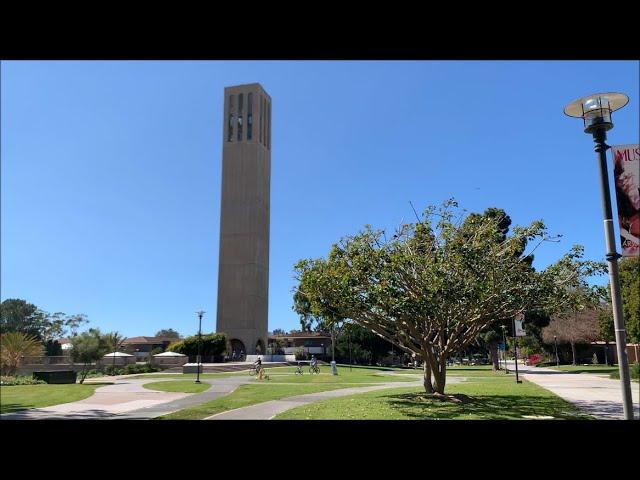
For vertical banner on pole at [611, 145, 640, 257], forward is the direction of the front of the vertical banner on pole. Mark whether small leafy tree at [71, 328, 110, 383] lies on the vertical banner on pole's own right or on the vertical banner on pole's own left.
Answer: on the vertical banner on pole's own right

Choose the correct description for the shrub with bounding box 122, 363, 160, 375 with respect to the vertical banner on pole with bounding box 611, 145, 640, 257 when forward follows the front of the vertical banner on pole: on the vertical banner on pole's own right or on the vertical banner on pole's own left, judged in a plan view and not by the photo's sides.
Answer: on the vertical banner on pole's own right

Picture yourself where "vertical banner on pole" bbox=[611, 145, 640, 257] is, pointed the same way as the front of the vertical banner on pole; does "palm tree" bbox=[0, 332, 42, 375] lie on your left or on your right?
on your right

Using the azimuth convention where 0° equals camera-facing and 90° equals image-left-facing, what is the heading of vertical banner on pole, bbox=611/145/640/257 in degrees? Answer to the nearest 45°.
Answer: approximately 0°

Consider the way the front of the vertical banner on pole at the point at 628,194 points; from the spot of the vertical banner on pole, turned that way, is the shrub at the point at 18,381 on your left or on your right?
on your right

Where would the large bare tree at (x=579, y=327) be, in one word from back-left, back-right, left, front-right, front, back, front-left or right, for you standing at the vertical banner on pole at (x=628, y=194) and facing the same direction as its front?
back
